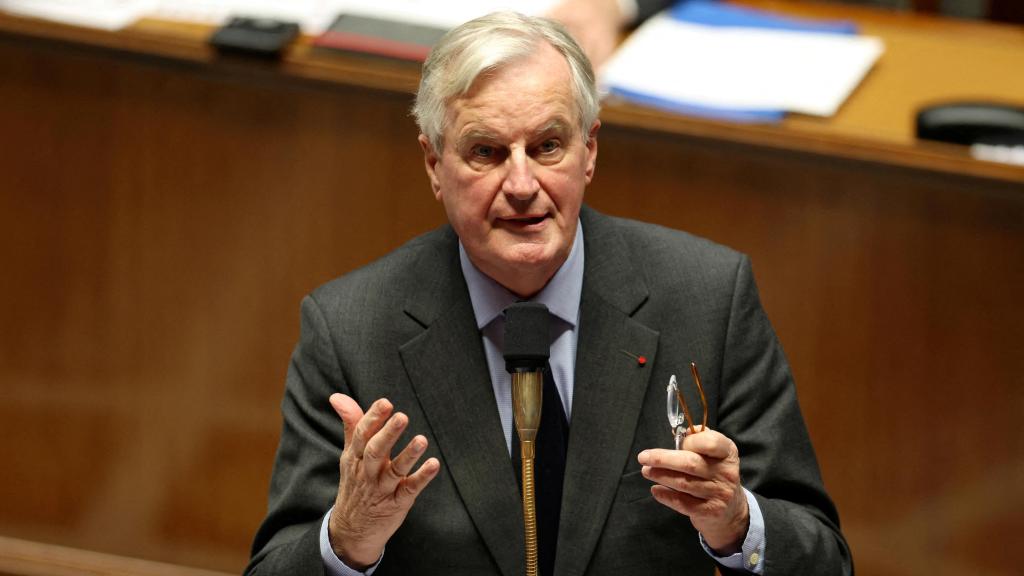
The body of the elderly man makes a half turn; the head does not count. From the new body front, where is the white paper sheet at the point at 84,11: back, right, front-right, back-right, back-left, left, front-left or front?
front-left

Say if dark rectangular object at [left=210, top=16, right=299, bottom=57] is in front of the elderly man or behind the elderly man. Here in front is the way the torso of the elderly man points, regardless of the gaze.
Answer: behind

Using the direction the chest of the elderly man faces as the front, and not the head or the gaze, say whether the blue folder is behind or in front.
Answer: behind

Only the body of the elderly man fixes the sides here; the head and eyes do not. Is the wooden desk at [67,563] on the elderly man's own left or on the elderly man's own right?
on the elderly man's own right

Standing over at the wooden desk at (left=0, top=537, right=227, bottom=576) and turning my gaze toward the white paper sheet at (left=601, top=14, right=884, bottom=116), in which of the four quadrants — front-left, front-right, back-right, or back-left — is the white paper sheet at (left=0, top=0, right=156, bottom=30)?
front-left

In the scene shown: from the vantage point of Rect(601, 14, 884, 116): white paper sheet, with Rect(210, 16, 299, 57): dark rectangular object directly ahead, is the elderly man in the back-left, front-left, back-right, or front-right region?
front-left

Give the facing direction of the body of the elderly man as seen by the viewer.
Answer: toward the camera

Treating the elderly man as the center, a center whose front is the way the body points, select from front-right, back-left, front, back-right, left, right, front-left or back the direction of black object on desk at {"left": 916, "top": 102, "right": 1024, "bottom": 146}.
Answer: back-left
